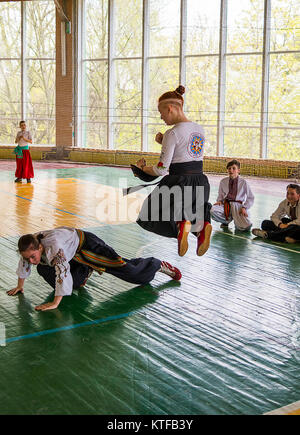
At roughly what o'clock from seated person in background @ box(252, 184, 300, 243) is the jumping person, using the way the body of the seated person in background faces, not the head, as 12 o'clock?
The jumping person is roughly at 11 o'clock from the seated person in background.

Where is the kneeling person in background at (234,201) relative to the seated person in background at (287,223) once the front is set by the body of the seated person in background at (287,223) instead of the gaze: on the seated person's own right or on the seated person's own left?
on the seated person's own right

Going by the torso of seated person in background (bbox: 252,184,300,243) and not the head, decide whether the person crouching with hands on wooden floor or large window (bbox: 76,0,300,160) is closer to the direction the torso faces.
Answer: the person crouching with hands on wooden floor

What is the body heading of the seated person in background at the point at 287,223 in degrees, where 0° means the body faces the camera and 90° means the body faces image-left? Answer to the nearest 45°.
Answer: approximately 45°

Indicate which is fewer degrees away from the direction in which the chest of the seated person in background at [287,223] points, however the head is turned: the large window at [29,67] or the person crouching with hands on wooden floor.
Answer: the person crouching with hands on wooden floor

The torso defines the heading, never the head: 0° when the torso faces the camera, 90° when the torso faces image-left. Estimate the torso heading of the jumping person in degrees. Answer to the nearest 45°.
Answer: approximately 135°

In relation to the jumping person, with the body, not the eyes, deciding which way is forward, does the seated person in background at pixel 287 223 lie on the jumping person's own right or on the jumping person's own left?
on the jumping person's own right
